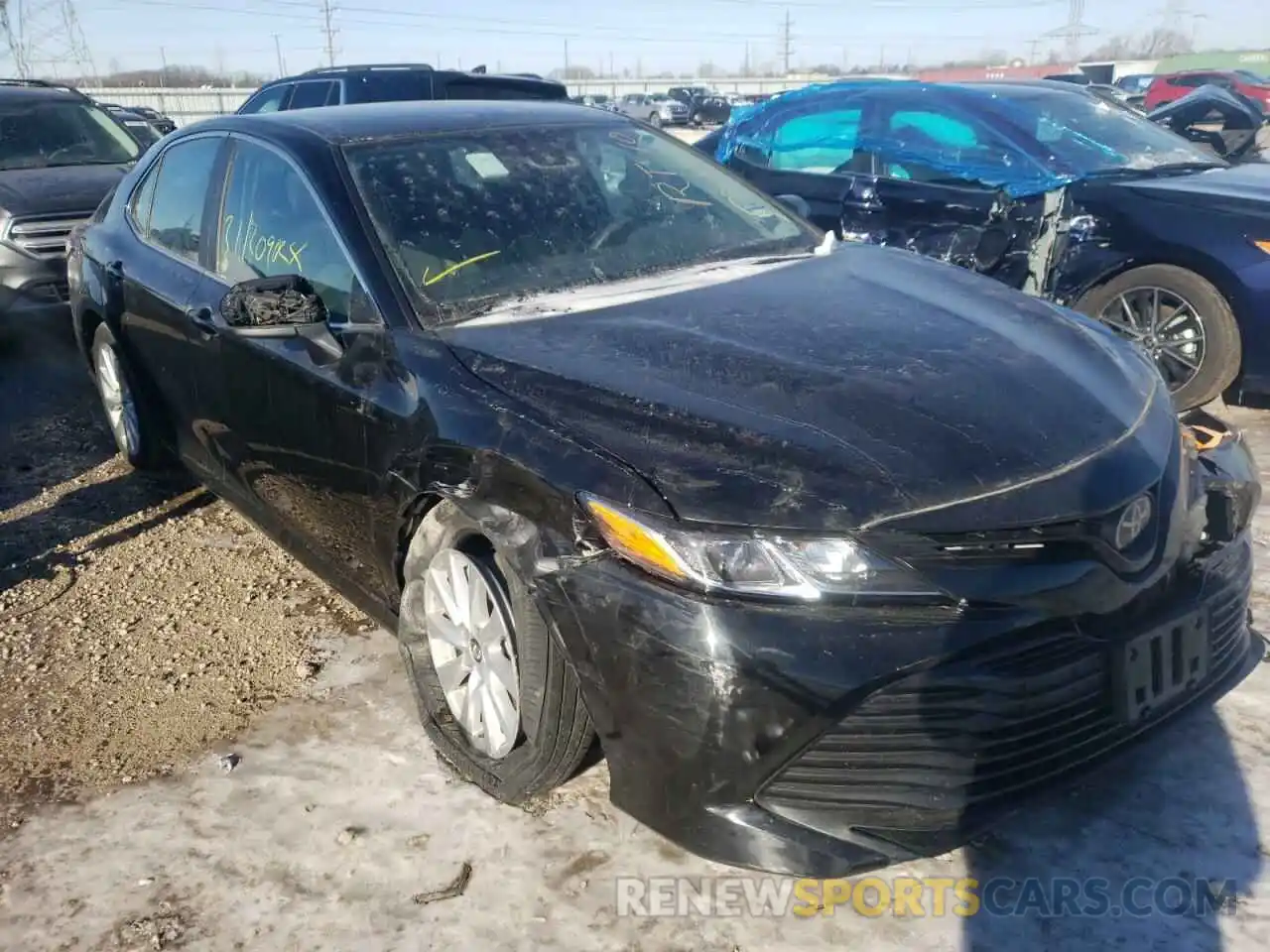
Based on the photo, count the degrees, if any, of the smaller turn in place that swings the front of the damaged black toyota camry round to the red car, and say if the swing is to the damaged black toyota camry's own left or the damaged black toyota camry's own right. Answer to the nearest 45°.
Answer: approximately 90° to the damaged black toyota camry's own left

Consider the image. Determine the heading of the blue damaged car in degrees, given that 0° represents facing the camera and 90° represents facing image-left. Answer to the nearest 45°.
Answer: approximately 315°

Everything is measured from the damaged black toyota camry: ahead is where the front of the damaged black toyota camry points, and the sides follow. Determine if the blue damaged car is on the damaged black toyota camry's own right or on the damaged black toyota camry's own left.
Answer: on the damaged black toyota camry's own left

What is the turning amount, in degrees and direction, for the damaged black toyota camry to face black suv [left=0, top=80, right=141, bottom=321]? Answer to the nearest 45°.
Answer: approximately 180°

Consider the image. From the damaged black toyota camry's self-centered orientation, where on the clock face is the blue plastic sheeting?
The blue plastic sheeting is roughly at 8 o'clock from the damaged black toyota camry.

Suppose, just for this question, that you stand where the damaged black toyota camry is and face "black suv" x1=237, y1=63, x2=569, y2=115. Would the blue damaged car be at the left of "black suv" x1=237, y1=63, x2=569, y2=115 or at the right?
right

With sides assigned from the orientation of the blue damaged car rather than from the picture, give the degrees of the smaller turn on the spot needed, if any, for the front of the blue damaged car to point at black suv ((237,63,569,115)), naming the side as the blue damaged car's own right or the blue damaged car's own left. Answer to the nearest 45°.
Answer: approximately 180°

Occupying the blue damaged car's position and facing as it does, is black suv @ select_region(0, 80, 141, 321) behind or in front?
behind

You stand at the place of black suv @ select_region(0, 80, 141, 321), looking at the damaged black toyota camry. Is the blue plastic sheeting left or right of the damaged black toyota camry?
left

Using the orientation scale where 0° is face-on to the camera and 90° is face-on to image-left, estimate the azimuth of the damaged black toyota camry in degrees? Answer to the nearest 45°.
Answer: approximately 315°

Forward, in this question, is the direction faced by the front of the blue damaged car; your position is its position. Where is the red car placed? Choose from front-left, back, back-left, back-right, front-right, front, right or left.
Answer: back-left
